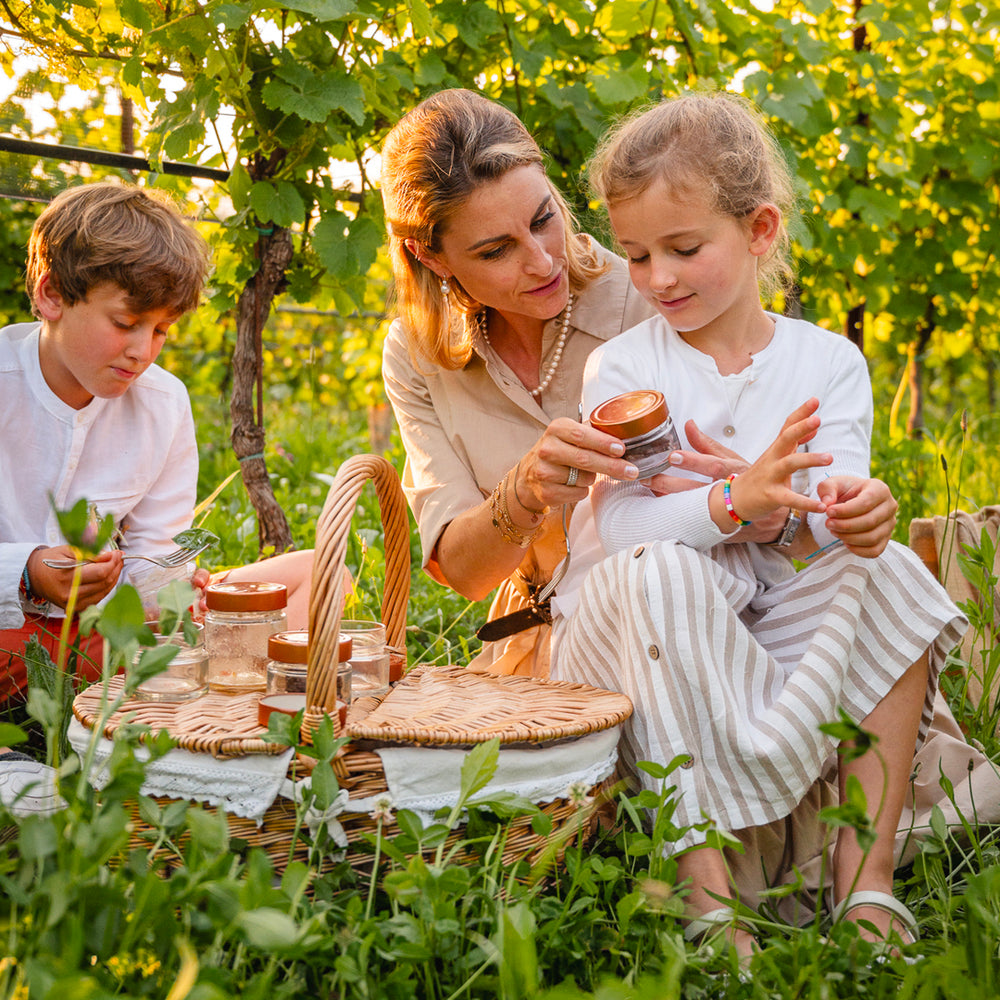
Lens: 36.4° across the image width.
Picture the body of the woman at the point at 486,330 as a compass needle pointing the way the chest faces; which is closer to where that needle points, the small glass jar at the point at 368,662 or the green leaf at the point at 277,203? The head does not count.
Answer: the small glass jar

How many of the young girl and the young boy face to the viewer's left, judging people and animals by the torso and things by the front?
0

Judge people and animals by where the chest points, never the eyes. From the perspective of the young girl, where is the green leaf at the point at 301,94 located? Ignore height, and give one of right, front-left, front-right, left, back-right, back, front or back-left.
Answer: back-right

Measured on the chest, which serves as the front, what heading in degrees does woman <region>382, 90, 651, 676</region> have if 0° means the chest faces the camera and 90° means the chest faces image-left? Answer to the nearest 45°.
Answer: approximately 315°

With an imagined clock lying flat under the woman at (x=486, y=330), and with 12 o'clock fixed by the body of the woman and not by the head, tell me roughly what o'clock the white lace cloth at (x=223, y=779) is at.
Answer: The white lace cloth is roughly at 2 o'clock from the woman.

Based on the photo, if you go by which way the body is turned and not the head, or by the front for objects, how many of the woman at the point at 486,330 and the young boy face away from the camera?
0

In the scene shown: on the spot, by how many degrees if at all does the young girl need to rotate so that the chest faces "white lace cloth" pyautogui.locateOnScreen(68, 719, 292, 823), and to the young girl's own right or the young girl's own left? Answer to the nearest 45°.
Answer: approximately 45° to the young girl's own right

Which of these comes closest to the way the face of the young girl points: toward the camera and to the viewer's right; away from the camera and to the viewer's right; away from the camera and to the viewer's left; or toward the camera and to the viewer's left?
toward the camera and to the viewer's left
